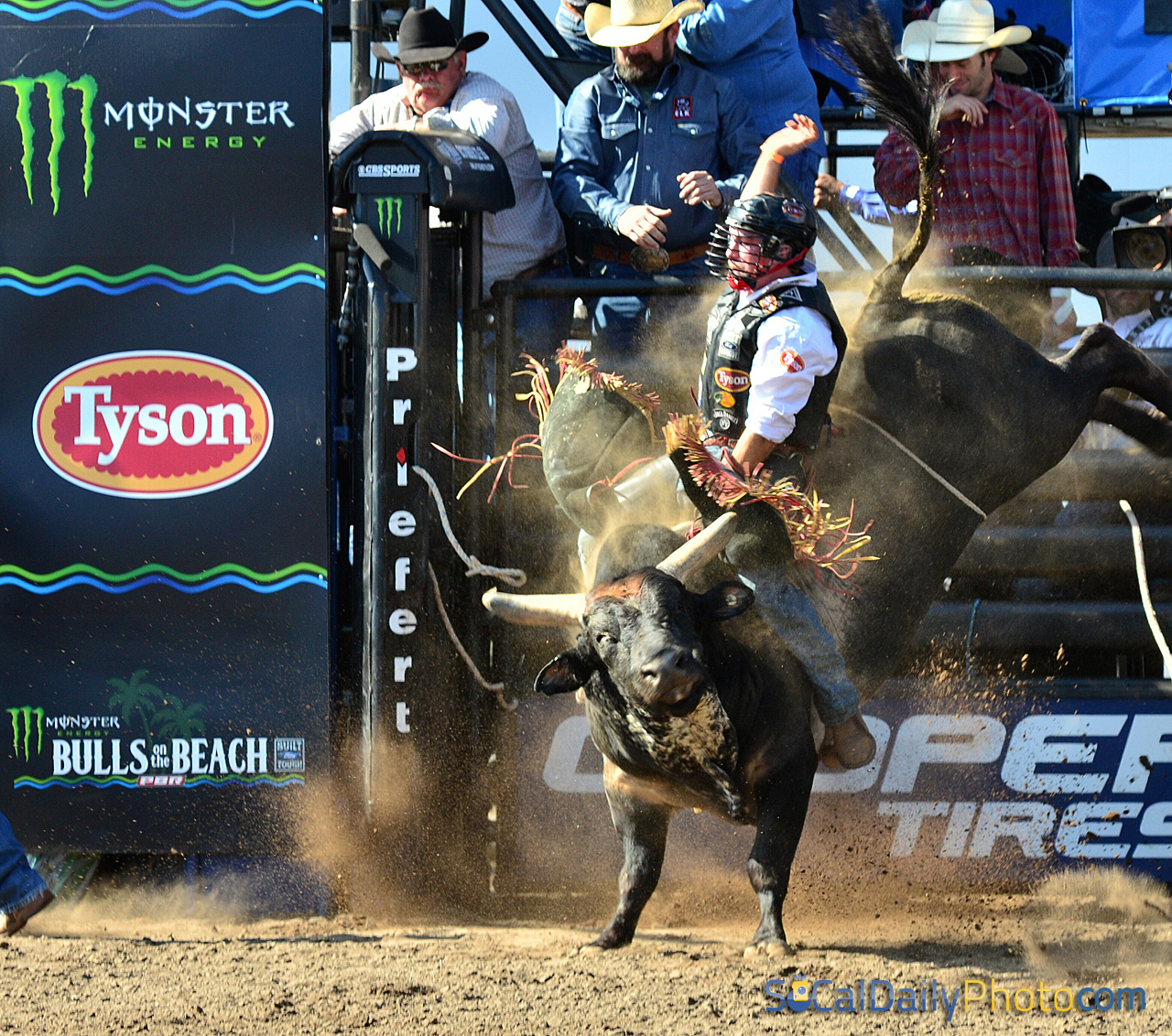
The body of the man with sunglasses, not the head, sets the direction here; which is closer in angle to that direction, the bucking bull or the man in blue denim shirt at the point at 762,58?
the bucking bull

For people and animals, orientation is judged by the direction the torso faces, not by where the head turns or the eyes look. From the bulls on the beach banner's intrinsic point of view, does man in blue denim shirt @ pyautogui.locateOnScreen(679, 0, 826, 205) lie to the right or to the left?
on its left

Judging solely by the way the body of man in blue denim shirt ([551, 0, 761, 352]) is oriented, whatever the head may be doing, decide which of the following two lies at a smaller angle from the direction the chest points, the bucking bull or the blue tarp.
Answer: the bucking bull

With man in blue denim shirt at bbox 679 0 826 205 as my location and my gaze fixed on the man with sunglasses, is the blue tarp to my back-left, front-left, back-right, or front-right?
back-right

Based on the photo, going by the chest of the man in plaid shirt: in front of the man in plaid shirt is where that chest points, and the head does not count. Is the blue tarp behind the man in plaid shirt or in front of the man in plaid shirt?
behind

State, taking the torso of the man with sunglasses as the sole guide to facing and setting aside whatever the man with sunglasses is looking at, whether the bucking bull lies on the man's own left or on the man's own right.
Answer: on the man's own left

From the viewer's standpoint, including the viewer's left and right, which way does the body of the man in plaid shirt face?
facing the viewer and to the left of the viewer

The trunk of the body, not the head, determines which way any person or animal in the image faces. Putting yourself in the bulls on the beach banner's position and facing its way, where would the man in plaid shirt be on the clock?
The man in plaid shirt is roughly at 9 o'clock from the bulls on the beach banner.

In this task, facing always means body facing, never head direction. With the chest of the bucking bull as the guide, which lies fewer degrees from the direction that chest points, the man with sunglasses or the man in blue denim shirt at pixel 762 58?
the man with sunglasses

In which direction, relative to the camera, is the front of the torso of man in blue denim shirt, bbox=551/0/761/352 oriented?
toward the camera
